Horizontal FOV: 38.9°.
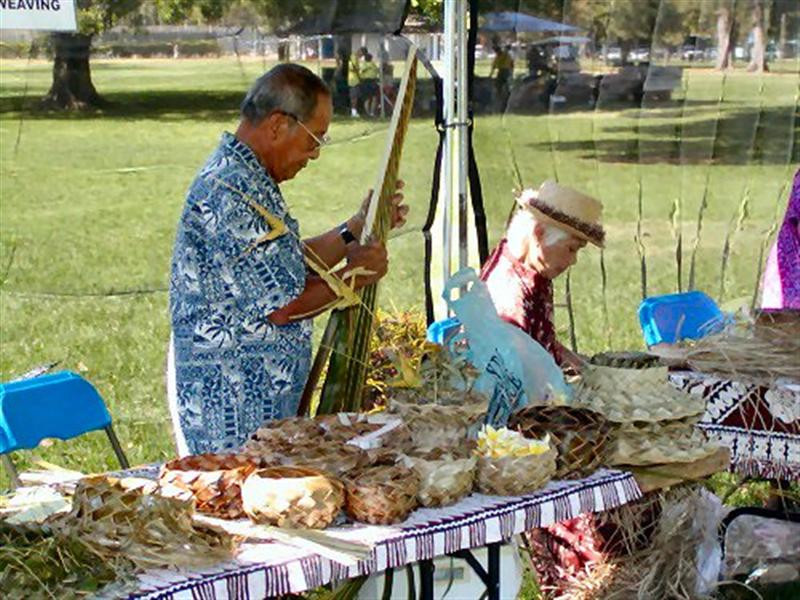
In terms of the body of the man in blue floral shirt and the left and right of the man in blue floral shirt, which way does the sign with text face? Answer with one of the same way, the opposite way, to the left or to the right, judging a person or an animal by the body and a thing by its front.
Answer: to the right

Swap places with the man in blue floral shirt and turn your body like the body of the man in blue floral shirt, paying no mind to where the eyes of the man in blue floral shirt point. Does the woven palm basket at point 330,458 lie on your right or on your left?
on your right

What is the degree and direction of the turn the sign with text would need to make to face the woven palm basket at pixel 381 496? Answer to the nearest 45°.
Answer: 0° — it already faces it

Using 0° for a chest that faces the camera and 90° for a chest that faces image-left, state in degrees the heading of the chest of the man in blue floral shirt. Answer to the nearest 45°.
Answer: approximately 270°

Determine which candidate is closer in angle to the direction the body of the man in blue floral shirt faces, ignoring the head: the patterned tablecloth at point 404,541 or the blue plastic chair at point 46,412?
the patterned tablecloth

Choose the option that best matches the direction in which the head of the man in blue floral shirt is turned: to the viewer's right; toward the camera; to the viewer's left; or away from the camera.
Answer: to the viewer's right
